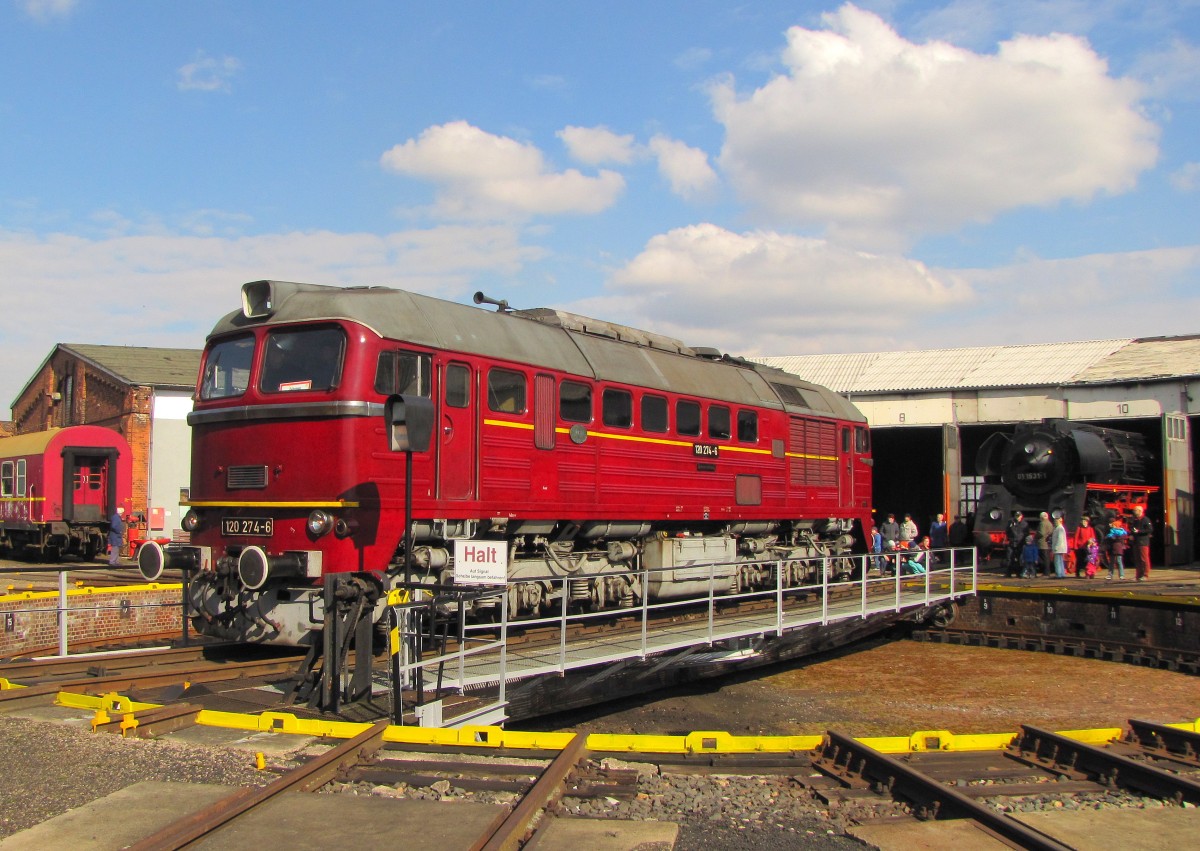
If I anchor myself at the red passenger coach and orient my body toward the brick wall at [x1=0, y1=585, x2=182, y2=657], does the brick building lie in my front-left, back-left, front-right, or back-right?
back-left

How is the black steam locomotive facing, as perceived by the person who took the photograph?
facing the viewer and to the left of the viewer

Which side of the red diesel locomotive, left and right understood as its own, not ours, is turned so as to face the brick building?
right

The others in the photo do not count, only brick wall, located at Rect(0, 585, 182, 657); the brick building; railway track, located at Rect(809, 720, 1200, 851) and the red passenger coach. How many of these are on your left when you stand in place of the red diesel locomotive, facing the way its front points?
1

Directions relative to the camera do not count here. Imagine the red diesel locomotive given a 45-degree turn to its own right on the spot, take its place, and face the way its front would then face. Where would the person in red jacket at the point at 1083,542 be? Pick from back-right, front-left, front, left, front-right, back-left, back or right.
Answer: back-right

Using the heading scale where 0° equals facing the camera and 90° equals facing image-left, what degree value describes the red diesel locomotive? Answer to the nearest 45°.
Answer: approximately 45°

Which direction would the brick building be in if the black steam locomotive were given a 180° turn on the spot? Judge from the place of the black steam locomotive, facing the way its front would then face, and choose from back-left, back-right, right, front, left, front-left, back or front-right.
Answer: back-left

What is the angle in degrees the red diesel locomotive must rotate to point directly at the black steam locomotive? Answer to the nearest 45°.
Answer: approximately 180°

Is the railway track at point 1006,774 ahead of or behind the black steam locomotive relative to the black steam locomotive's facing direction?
ahead

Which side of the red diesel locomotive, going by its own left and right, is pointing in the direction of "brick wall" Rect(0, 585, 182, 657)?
right

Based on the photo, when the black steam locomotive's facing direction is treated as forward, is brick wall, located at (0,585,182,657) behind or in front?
in front

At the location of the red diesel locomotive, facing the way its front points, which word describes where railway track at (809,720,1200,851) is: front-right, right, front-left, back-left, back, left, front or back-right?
left

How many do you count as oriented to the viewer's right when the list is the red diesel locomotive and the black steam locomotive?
0
